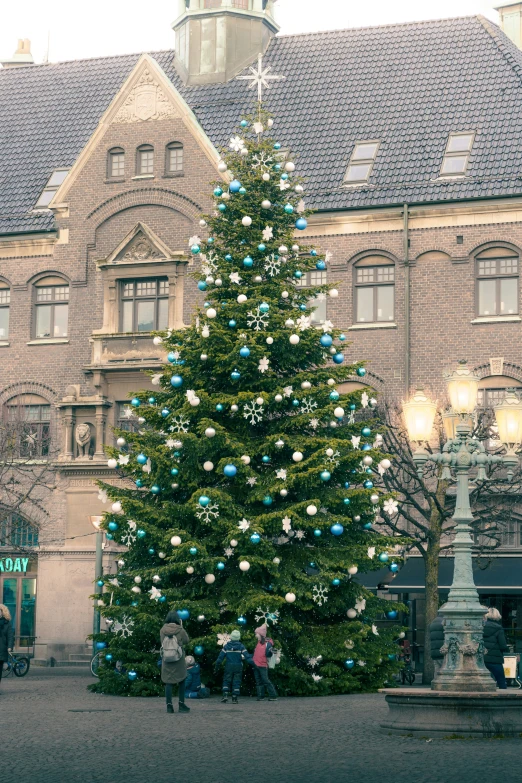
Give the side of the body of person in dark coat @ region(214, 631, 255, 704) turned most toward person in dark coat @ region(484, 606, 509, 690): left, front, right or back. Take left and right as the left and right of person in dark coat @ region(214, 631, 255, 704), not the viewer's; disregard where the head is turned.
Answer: right

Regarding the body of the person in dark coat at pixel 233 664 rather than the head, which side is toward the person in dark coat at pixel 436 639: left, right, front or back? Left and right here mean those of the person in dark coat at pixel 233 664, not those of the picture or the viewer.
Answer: right

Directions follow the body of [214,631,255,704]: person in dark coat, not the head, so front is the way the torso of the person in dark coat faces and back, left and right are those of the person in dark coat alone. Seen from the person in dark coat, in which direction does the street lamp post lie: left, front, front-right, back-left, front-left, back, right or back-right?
back-right

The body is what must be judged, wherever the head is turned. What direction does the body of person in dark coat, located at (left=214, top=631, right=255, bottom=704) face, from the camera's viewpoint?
away from the camera

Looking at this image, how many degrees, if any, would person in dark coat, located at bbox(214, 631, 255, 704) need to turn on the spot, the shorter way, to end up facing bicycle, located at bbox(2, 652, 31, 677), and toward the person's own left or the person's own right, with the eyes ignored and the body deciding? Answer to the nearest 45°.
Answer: approximately 45° to the person's own left
